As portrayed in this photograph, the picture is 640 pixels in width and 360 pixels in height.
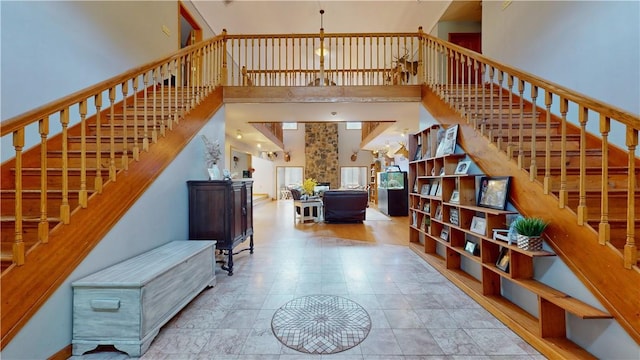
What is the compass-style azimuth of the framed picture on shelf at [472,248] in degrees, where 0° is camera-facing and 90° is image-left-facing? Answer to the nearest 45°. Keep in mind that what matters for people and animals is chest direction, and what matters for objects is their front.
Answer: approximately 45°

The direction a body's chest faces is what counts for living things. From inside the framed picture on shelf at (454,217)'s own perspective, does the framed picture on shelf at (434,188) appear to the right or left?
on its right

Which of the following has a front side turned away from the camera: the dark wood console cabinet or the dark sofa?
the dark sofa

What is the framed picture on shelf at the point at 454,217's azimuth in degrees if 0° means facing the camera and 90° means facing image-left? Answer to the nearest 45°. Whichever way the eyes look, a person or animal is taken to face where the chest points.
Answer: approximately 45°

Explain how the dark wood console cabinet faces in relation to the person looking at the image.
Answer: facing to the right of the viewer

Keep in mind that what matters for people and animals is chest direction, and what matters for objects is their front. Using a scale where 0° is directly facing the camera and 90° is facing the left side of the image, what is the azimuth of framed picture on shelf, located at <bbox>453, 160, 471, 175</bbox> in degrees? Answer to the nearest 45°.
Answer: approximately 45°

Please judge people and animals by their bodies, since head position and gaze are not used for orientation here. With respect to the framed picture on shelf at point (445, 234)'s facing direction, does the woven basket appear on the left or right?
on its left

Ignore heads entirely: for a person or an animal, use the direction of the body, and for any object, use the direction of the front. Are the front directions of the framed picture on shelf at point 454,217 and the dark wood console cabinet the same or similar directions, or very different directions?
very different directions
